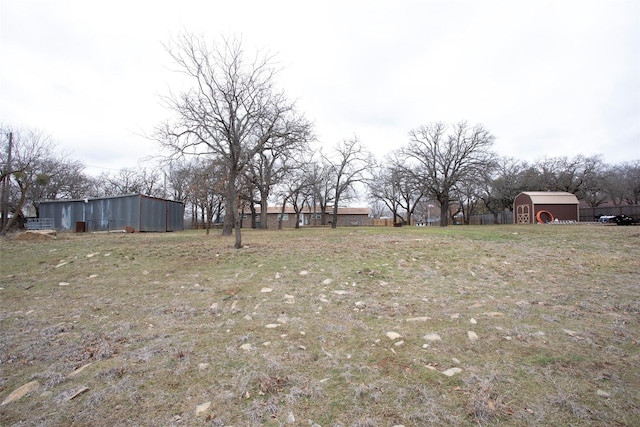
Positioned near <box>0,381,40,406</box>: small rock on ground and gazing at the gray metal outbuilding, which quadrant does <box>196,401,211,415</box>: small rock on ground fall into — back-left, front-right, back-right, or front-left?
back-right

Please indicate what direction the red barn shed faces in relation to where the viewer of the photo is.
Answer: facing the viewer and to the left of the viewer

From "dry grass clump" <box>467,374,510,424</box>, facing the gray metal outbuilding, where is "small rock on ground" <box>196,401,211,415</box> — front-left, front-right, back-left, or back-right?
front-left

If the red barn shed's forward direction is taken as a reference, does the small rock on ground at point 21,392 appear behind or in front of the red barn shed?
in front

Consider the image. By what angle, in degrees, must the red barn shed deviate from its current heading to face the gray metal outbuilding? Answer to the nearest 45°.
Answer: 0° — it already faces it

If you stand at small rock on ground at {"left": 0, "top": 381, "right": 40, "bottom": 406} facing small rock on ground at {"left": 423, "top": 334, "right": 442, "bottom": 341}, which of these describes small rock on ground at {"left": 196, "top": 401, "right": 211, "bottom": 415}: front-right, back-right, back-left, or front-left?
front-right

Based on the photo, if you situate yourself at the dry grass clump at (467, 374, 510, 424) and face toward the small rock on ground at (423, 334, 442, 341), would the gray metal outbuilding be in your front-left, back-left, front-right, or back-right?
front-left

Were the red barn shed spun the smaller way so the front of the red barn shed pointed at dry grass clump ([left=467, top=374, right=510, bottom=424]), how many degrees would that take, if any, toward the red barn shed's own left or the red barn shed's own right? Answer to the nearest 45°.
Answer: approximately 45° to the red barn shed's own left

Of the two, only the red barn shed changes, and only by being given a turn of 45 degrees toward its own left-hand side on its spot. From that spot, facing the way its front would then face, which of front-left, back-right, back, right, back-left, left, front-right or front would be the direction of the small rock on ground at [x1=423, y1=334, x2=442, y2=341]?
front
